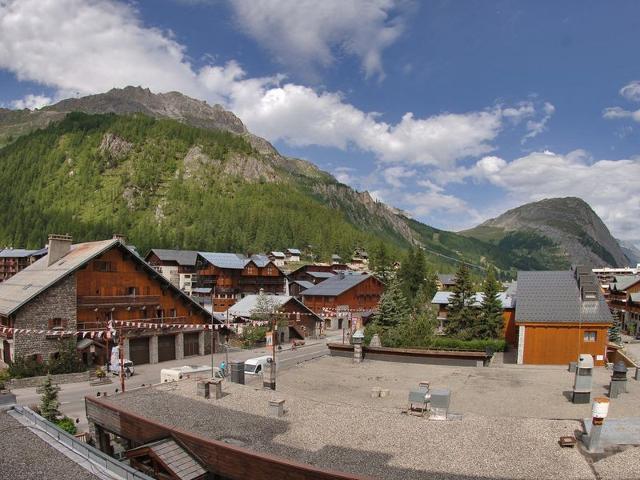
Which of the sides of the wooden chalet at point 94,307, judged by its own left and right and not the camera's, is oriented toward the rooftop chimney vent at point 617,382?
front

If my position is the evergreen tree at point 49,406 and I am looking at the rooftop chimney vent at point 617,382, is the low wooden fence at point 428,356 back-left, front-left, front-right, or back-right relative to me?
front-left

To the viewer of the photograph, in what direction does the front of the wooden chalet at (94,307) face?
facing the viewer and to the right of the viewer

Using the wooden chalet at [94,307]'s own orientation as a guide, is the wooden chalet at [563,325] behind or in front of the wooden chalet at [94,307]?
in front

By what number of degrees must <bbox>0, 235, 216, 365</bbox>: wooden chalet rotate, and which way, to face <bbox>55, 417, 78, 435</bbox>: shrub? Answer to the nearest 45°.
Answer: approximately 45° to its right

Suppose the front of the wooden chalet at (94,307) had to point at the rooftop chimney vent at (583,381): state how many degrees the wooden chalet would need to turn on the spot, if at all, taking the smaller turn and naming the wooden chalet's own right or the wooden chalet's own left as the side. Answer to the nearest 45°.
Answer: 0° — it already faces it

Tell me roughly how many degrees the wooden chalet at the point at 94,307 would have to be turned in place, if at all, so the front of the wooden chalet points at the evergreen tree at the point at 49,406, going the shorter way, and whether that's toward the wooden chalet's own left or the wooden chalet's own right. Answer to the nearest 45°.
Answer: approximately 45° to the wooden chalet's own right

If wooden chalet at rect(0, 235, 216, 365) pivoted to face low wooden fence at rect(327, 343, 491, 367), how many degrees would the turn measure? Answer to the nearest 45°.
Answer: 0° — it already faces it
